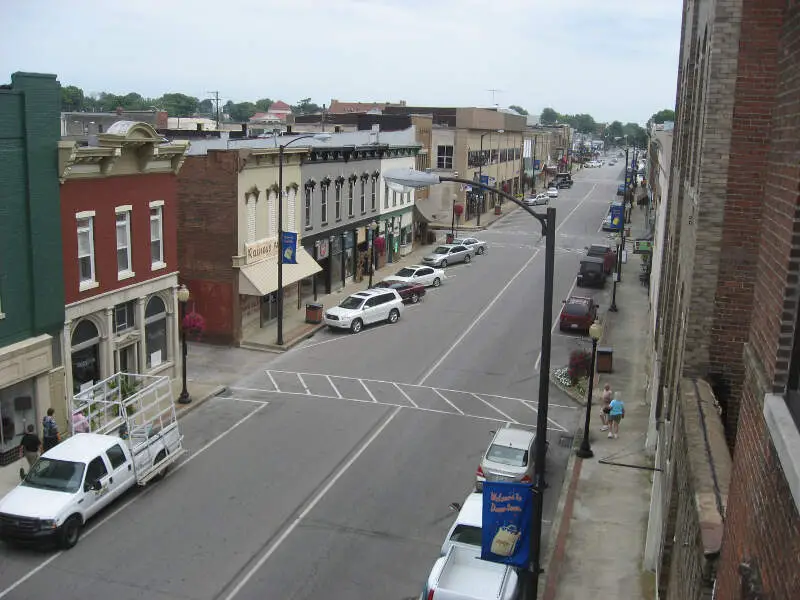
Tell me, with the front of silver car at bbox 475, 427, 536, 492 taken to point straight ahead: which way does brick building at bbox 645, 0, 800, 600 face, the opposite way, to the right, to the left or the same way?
to the left

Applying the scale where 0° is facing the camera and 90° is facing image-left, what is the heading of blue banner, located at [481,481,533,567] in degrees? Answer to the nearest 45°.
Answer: approximately 0°

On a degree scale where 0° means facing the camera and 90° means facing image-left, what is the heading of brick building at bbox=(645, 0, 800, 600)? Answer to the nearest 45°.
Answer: approximately 90°

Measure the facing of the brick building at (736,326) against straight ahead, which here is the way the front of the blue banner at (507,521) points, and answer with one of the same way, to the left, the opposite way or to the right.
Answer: to the right

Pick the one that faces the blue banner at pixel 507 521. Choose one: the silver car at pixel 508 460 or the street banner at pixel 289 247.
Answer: the street banner

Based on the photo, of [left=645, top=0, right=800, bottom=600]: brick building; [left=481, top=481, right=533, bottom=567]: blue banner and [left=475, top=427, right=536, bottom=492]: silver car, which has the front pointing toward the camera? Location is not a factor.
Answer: the blue banner

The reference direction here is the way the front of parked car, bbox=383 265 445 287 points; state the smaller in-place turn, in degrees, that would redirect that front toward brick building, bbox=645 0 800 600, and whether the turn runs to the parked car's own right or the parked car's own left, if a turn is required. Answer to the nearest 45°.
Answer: approximately 45° to the parked car's own left

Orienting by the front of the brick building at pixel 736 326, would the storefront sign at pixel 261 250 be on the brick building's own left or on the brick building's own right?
on the brick building's own right

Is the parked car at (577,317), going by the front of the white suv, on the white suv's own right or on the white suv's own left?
on the white suv's own left

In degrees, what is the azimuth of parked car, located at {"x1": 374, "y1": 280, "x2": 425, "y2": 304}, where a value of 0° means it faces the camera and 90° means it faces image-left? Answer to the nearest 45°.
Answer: approximately 45°

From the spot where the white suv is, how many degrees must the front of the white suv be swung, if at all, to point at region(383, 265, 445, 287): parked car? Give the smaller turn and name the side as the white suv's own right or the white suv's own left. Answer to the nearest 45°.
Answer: approximately 135° to the white suv's own right

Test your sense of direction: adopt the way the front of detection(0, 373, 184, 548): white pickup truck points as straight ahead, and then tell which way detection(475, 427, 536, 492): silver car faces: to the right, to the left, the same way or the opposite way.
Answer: the opposite way

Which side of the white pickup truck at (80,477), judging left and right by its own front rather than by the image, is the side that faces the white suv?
back

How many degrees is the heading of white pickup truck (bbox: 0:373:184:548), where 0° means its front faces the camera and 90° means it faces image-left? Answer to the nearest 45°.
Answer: approximately 45°
